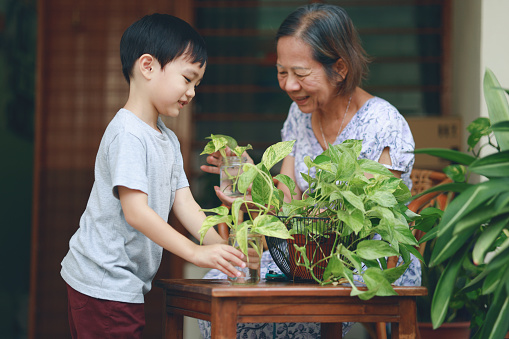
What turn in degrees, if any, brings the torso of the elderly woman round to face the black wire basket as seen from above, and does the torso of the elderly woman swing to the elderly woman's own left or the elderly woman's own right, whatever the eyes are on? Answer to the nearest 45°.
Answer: approximately 45° to the elderly woman's own left

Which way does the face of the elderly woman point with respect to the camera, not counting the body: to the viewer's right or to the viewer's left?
to the viewer's left

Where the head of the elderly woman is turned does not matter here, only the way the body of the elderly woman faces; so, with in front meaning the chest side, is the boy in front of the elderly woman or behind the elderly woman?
in front

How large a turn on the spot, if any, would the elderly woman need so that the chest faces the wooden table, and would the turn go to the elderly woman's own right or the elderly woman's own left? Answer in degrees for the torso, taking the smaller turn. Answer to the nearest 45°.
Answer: approximately 45° to the elderly woman's own left

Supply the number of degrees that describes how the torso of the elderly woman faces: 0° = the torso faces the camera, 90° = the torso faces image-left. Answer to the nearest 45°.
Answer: approximately 45°

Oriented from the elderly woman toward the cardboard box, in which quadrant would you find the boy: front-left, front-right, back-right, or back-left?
back-left

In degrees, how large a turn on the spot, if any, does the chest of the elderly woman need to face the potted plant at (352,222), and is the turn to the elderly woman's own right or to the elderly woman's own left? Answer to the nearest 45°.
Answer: approximately 45° to the elderly woman's own left

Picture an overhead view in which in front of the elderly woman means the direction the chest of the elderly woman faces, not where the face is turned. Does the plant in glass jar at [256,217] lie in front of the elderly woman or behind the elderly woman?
in front
